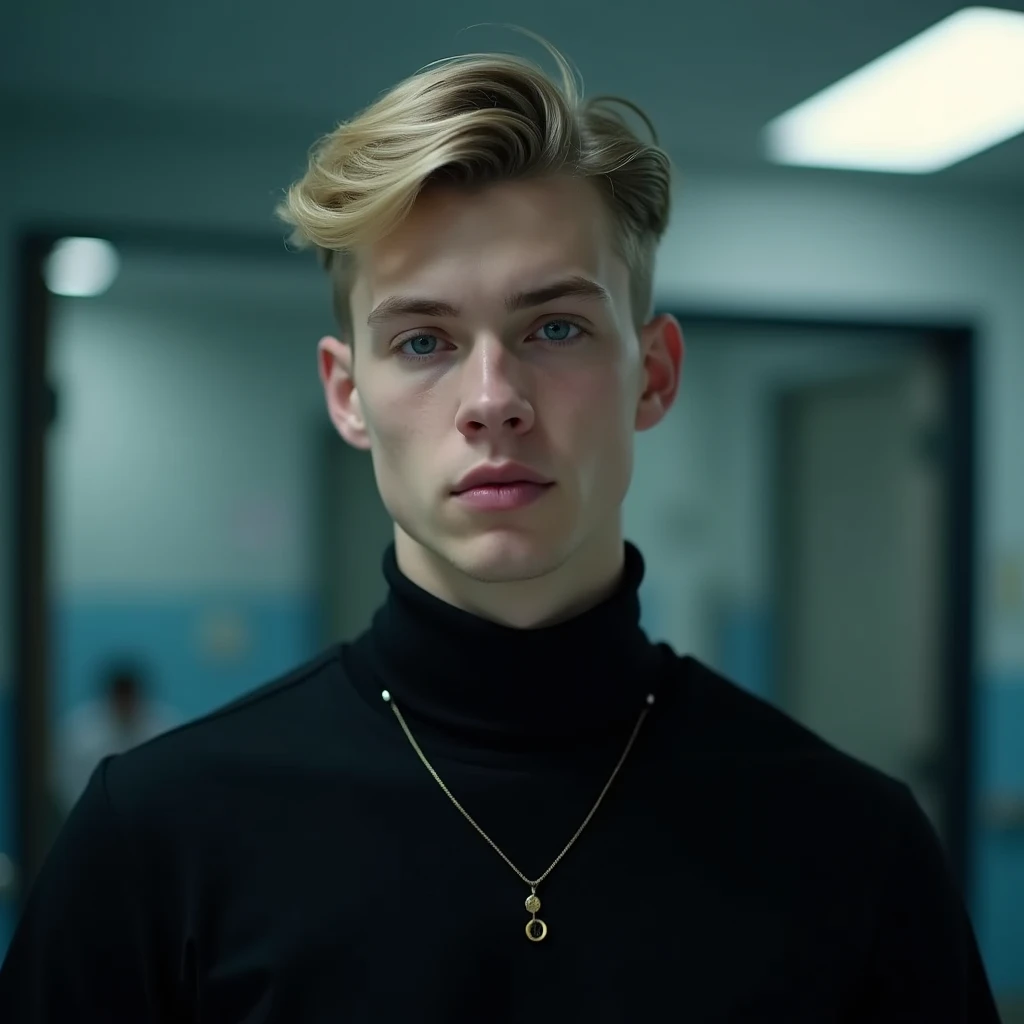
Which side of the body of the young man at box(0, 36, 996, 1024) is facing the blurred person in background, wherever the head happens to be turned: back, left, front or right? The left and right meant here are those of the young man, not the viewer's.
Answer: back

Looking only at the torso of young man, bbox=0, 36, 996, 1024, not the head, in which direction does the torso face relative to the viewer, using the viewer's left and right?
facing the viewer

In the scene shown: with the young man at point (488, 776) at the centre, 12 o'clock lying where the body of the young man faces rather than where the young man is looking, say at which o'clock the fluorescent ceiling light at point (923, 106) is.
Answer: The fluorescent ceiling light is roughly at 7 o'clock from the young man.

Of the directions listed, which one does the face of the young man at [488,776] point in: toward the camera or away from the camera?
toward the camera
